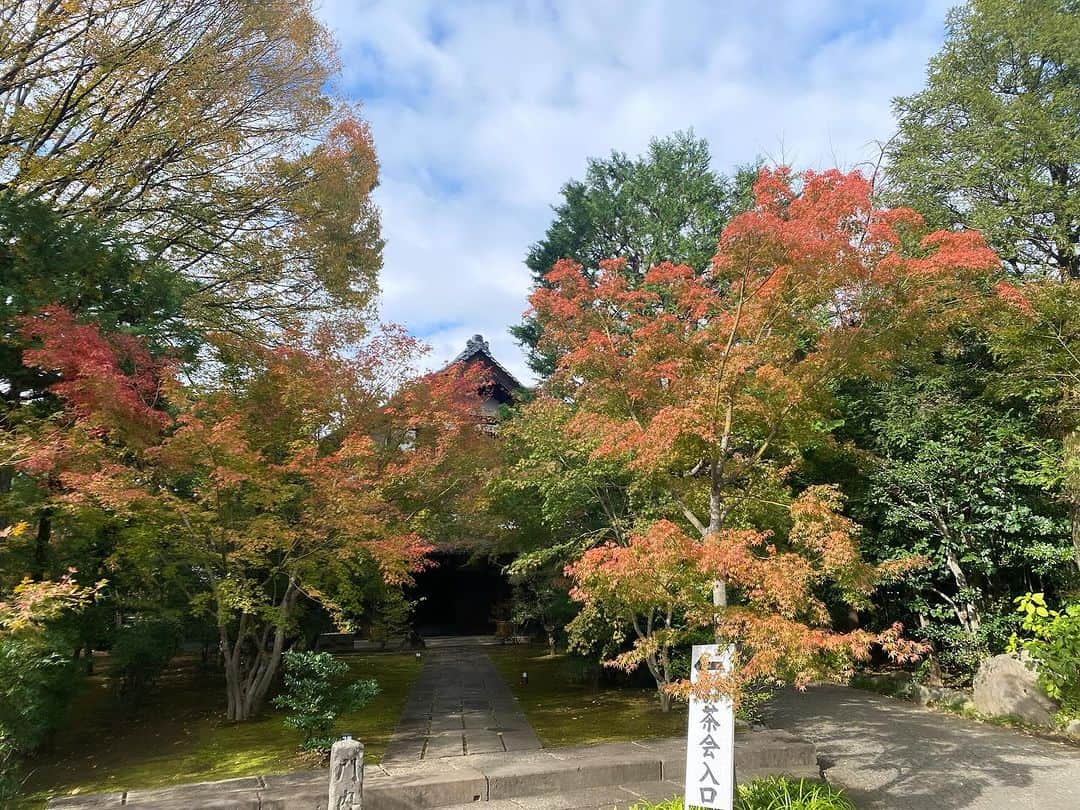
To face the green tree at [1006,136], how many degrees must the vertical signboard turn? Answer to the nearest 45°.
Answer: approximately 135° to its left

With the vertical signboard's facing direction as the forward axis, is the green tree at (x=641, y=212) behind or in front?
behind

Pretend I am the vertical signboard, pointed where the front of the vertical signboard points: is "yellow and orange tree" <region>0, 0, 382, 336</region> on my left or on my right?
on my right

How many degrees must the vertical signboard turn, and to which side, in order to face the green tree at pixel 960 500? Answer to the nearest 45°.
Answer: approximately 135° to its left

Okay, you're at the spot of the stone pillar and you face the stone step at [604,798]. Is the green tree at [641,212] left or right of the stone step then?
left

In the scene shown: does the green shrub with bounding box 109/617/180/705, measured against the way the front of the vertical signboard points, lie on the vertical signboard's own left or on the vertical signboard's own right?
on the vertical signboard's own right

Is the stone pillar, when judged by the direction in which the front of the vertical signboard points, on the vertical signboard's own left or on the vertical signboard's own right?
on the vertical signboard's own right

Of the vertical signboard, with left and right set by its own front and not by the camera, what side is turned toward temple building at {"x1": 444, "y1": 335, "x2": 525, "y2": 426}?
back

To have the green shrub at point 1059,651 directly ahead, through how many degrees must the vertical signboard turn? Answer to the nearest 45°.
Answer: approximately 135° to its left

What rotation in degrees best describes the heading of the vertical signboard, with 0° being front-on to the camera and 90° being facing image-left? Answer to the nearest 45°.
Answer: approximately 0°

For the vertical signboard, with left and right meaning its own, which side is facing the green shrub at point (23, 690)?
right

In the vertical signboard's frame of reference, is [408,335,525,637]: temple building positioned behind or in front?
behind
